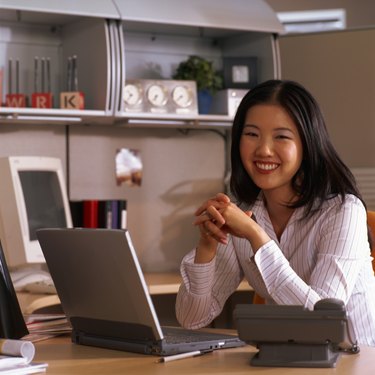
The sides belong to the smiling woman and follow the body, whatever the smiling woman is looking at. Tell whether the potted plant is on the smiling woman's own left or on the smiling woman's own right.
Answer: on the smiling woman's own right

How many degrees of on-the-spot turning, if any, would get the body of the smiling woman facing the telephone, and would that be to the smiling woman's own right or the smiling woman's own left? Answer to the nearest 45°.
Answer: approximately 45° to the smiling woman's own left

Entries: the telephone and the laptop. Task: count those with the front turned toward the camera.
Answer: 0

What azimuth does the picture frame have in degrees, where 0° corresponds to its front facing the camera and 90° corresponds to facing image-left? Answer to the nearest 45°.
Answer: approximately 0°

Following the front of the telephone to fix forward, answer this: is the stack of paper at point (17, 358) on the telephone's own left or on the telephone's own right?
on the telephone's own left

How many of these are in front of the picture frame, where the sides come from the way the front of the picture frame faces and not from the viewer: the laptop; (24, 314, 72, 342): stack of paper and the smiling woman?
3

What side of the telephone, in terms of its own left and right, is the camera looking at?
back

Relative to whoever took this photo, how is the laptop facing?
facing away from the viewer and to the right of the viewer

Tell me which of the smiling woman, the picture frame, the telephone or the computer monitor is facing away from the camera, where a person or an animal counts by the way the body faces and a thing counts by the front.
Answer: the telephone
